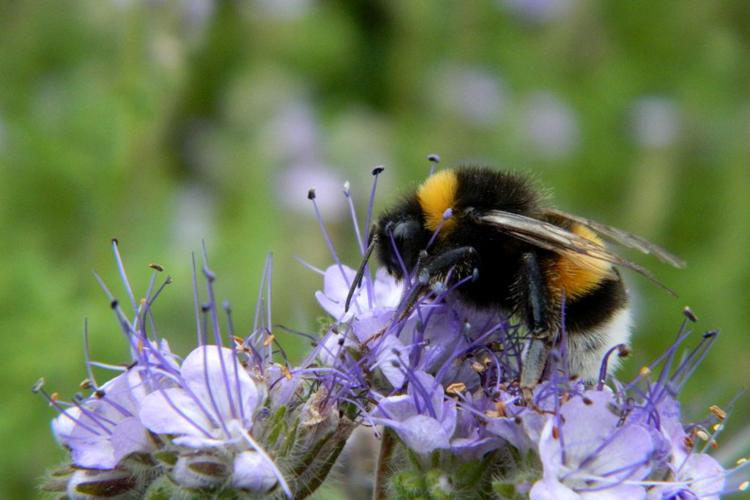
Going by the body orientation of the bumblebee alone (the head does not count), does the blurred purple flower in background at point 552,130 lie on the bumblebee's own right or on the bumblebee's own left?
on the bumblebee's own right

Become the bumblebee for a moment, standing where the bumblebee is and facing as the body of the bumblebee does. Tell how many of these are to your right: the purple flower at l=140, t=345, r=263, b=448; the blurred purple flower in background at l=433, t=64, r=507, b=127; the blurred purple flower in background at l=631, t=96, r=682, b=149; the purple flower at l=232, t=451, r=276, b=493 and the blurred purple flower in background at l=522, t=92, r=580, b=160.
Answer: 3

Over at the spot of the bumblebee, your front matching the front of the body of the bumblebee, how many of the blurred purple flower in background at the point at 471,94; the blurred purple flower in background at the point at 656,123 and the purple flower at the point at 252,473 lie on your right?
2

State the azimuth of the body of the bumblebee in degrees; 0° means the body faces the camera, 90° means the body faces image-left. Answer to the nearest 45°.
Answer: approximately 90°

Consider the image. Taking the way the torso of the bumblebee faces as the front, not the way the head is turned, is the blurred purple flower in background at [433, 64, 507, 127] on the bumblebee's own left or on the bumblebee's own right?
on the bumblebee's own right

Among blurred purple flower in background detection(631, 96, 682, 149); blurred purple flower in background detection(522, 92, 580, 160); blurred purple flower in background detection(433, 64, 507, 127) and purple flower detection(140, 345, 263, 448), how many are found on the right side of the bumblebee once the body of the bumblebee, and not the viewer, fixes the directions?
3

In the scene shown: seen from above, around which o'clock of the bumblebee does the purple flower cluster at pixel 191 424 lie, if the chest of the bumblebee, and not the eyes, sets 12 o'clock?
The purple flower cluster is roughly at 11 o'clock from the bumblebee.
